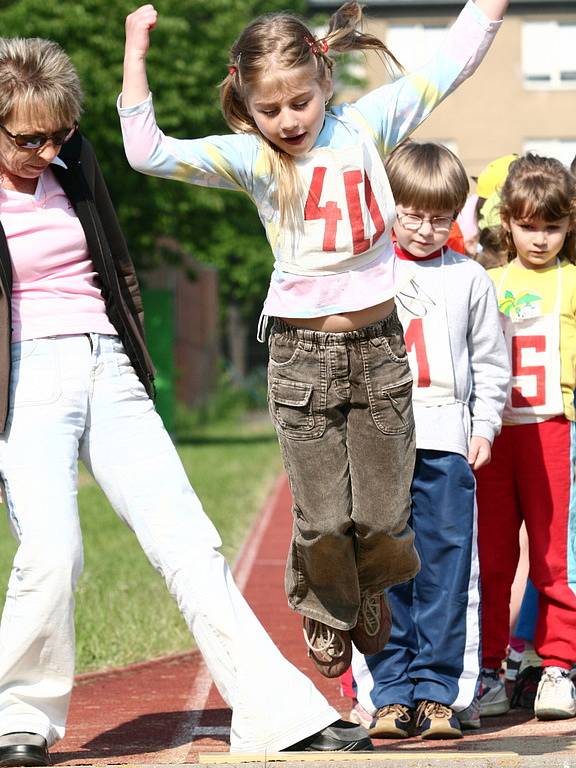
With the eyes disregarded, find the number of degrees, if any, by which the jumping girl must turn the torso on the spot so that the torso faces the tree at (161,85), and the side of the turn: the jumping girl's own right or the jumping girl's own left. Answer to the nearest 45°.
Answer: approximately 180°

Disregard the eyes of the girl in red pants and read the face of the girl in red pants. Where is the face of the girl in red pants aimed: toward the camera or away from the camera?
toward the camera

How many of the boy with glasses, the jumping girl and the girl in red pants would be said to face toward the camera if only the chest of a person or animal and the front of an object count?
3

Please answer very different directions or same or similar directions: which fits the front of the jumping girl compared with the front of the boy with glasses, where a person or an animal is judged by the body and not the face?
same or similar directions

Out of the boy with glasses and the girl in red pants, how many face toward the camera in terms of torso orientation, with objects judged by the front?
2

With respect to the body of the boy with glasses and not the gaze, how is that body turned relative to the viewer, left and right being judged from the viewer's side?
facing the viewer

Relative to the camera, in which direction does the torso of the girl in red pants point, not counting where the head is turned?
toward the camera

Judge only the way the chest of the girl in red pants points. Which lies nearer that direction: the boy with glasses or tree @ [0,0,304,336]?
the boy with glasses

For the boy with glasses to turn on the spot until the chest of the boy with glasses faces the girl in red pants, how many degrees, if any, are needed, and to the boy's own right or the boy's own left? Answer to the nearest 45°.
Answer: approximately 135° to the boy's own left

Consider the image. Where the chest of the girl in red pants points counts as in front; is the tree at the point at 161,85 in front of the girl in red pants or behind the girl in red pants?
behind

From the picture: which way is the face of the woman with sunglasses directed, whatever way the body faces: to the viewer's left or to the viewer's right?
to the viewer's right

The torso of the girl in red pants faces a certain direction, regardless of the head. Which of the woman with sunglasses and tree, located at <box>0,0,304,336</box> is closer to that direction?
the woman with sunglasses

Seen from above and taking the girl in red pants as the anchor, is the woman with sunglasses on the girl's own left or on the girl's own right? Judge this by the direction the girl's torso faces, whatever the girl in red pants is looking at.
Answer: on the girl's own right

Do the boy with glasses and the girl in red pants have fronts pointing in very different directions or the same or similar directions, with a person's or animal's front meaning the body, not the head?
same or similar directions
